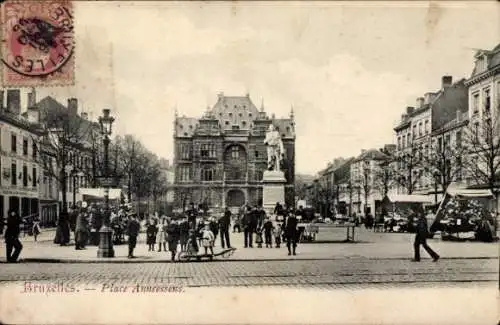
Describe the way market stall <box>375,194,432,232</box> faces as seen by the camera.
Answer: facing the viewer and to the left of the viewer

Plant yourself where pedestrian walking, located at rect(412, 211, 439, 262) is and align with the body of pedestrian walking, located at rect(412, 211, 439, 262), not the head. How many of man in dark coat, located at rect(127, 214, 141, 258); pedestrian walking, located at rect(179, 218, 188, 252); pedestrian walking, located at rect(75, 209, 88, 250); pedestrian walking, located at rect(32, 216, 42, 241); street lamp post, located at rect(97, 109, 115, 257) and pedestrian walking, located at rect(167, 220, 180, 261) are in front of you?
6

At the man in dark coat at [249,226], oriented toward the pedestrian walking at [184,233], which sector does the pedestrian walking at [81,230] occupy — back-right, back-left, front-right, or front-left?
front-right

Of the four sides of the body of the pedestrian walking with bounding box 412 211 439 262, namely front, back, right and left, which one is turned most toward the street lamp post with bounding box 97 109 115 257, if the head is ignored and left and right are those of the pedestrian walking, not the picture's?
front

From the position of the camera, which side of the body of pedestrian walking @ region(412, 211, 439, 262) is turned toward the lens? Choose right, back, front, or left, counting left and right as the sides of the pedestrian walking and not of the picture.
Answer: left

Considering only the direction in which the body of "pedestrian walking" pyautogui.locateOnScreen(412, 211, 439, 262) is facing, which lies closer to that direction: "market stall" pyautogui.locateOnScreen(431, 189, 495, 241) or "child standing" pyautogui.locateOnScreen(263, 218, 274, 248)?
the child standing

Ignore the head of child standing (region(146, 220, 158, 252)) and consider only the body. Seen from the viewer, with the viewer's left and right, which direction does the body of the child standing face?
facing the viewer

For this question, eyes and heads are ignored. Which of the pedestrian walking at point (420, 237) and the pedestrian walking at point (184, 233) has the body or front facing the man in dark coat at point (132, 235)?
the pedestrian walking at point (420, 237)

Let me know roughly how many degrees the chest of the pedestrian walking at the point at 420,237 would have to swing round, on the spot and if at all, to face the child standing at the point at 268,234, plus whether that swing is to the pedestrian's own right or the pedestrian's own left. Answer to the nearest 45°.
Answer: approximately 45° to the pedestrian's own right
